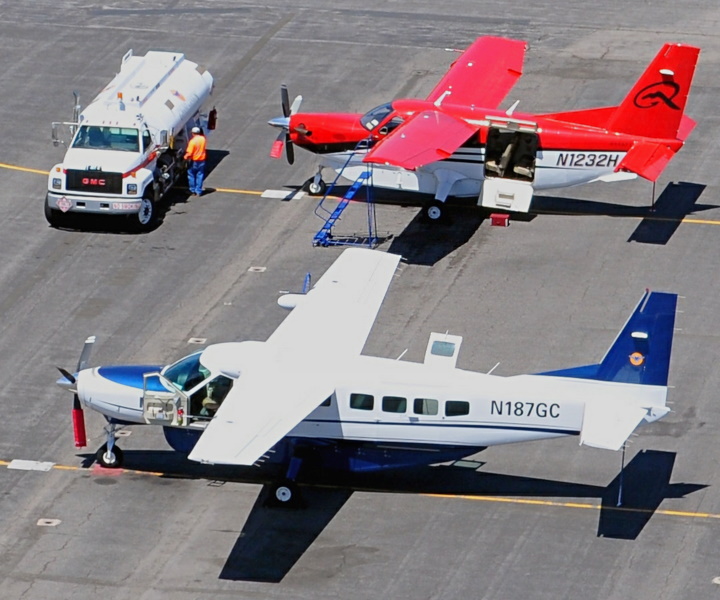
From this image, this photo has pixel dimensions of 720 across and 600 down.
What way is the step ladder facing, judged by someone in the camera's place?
facing to the left of the viewer

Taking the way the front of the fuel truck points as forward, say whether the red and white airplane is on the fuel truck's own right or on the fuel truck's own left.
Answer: on the fuel truck's own left

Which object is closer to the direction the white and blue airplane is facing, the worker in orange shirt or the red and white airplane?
the worker in orange shirt

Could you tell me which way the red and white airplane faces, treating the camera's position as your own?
facing to the left of the viewer

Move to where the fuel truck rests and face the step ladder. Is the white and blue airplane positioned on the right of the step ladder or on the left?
right

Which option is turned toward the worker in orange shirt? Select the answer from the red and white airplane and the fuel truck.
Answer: the red and white airplane

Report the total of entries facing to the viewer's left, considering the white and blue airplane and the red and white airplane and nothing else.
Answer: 2

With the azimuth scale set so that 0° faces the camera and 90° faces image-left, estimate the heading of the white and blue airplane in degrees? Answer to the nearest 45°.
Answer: approximately 90°

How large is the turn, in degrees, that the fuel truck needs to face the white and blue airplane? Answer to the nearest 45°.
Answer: approximately 45° to its left

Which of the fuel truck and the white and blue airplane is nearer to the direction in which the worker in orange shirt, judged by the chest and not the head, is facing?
the fuel truck

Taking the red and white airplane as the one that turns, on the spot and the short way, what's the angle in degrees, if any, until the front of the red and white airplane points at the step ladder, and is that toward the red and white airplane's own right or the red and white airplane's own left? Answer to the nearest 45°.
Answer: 0° — it already faces it

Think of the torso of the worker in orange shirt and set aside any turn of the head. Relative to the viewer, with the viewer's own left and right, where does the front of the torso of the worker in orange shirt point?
facing away from the viewer and to the left of the viewer

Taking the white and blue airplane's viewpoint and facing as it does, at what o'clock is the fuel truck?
The fuel truck is roughly at 2 o'clock from the white and blue airplane.

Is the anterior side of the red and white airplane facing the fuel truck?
yes

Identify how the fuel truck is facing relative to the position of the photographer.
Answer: facing the viewer and to the left of the viewer
